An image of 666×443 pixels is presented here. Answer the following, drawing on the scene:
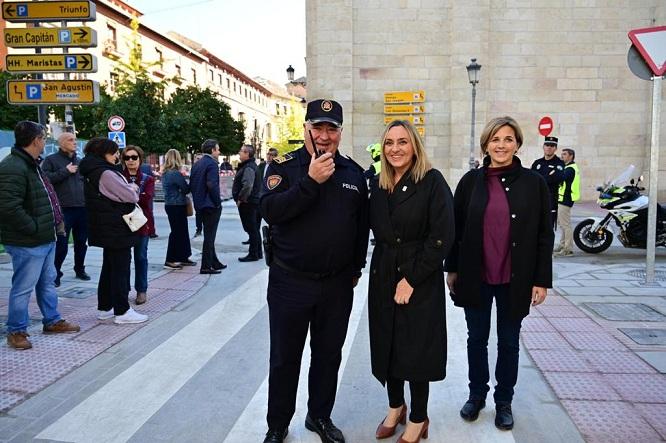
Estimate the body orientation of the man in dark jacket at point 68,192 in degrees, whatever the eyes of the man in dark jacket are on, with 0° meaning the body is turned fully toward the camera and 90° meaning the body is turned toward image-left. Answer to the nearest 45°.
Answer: approximately 315°

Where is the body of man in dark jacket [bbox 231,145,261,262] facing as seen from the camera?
to the viewer's left

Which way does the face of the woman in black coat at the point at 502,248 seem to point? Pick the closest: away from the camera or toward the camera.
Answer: toward the camera

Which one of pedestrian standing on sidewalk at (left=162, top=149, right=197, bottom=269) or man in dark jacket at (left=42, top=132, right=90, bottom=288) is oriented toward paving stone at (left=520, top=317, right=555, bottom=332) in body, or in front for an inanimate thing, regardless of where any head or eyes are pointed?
the man in dark jacket

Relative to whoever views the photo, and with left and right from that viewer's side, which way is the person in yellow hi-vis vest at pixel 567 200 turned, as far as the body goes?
facing to the left of the viewer

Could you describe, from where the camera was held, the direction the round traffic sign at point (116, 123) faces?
facing the viewer

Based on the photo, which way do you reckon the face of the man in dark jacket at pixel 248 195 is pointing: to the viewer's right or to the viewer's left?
to the viewer's left

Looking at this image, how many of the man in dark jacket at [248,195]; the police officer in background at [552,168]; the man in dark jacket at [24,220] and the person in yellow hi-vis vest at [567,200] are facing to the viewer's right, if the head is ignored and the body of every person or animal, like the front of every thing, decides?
1

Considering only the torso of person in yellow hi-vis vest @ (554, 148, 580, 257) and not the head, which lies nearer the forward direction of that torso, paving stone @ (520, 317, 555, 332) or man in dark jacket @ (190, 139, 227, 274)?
the man in dark jacket

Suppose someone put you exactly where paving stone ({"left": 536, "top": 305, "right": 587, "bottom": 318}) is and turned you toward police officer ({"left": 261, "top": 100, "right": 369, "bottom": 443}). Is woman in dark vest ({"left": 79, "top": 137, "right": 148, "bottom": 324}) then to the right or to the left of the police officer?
right

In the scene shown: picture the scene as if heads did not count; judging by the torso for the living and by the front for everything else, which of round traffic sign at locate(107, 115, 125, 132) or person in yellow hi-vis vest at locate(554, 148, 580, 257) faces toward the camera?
the round traffic sign

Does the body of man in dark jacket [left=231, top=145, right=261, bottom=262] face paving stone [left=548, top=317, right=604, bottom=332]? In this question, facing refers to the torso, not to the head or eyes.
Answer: no

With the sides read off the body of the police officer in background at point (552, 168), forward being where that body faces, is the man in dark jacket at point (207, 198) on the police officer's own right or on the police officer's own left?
on the police officer's own right

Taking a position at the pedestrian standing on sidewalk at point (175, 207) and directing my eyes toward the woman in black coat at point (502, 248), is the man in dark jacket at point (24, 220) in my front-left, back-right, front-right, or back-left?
front-right

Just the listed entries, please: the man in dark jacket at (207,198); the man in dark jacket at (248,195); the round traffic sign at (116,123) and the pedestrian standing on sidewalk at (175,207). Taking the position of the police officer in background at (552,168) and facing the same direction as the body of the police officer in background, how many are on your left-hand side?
0

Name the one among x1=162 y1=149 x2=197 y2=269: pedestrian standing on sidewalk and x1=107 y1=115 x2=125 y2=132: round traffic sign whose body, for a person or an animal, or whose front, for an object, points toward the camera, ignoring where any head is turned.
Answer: the round traffic sign

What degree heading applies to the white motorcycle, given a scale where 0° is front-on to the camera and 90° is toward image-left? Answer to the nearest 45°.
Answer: approximately 90°

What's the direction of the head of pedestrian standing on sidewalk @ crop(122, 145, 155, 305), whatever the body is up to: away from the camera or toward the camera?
toward the camera

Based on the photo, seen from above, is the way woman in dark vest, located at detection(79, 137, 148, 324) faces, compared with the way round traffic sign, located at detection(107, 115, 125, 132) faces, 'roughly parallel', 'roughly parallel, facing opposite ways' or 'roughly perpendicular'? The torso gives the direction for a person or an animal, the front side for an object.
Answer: roughly perpendicular

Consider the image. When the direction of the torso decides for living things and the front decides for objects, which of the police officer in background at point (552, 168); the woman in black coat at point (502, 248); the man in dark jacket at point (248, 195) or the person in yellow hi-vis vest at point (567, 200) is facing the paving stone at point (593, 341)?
the police officer in background
